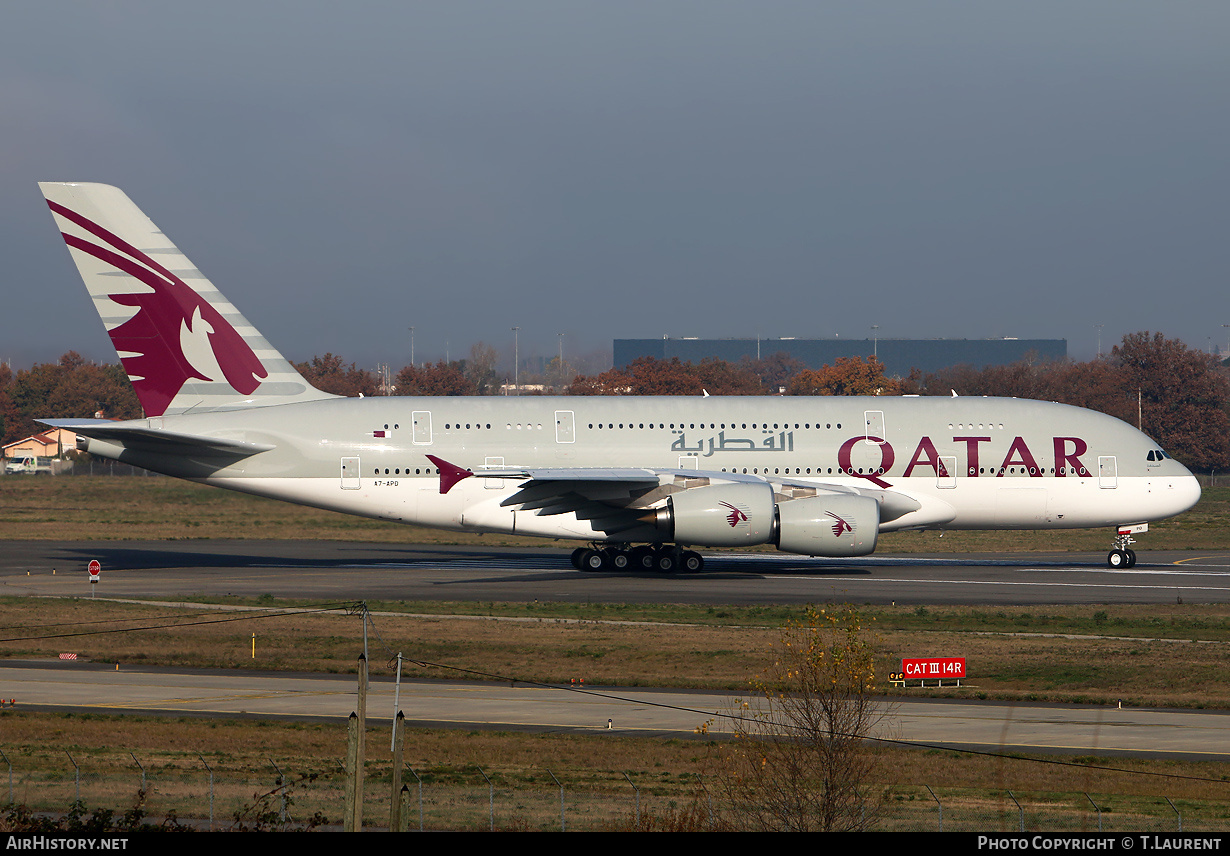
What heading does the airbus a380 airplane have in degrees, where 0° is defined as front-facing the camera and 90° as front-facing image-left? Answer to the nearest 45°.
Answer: approximately 270°

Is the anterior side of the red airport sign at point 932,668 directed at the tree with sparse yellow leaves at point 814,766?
yes

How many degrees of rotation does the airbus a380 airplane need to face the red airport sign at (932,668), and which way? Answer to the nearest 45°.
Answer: approximately 45° to its right

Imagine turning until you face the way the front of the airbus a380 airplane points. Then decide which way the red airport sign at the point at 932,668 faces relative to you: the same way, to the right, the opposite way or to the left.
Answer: to the right

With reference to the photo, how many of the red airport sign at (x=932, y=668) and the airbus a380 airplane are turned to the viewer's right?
1

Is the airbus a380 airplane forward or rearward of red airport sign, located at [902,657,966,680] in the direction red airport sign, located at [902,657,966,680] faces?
rearward

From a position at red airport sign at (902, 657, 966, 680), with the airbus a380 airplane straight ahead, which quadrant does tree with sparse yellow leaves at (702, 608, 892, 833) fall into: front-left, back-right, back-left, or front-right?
back-left

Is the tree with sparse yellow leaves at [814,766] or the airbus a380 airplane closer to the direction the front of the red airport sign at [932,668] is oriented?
the tree with sparse yellow leaves

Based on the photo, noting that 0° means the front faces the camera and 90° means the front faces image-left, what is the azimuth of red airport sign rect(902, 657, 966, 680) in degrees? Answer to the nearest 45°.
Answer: approximately 0°

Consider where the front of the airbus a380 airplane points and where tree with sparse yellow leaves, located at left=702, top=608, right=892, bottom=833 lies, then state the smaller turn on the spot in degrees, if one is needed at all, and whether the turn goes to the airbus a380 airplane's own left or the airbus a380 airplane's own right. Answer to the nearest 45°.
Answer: approximately 90° to the airbus a380 airplane's own right
